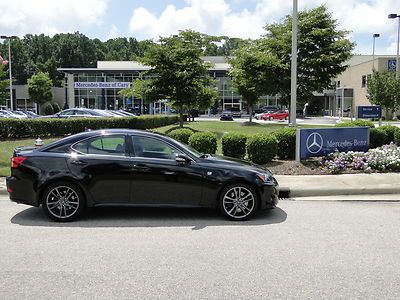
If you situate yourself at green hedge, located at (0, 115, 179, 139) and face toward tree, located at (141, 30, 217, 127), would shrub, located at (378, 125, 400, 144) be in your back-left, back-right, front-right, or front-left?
front-right

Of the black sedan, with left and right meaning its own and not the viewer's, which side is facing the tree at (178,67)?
left

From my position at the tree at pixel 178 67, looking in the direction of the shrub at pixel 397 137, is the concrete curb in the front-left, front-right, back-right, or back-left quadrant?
front-right

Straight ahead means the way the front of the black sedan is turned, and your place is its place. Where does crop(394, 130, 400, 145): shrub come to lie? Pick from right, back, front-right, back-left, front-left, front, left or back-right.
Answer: front-left

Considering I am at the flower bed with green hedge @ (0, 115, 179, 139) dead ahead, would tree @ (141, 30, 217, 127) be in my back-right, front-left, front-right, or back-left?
front-right

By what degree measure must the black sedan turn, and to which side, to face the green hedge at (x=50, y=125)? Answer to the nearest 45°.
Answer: approximately 90° to its left

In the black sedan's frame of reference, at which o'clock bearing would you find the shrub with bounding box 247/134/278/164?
The shrub is roughly at 10 o'clock from the black sedan.

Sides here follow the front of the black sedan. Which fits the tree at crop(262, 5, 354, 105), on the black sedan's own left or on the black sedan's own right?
on the black sedan's own left

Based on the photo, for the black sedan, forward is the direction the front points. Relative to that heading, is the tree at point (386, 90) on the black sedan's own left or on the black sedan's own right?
on the black sedan's own left

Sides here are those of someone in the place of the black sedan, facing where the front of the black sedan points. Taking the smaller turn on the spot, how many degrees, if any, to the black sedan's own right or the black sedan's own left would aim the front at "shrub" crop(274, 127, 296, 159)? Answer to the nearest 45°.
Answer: approximately 45° to the black sedan's own left

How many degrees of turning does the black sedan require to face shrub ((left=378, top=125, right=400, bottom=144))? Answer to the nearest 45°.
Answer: approximately 45° to its left

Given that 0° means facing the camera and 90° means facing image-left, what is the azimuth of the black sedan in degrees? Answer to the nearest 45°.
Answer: approximately 270°

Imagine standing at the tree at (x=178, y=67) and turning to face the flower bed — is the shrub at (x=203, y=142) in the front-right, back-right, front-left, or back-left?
front-right

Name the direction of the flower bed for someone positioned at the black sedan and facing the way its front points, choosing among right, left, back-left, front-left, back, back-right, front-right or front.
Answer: front-left

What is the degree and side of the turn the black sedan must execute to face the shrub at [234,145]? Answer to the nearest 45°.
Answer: approximately 45° to its left
